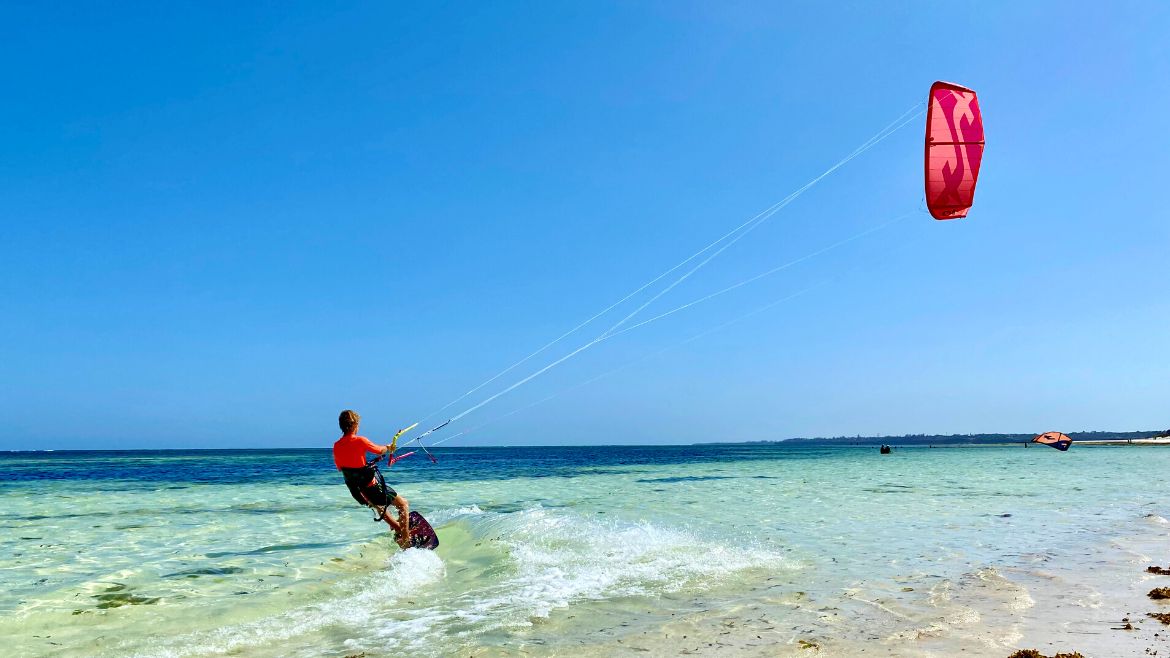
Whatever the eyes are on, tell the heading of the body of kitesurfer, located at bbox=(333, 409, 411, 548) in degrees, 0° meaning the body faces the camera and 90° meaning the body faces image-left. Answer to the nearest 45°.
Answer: approximately 225°

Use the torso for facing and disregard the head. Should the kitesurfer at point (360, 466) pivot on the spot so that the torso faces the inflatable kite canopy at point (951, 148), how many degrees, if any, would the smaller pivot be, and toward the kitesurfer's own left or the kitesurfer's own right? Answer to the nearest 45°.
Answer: approximately 45° to the kitesurfer's own right
